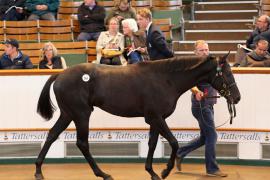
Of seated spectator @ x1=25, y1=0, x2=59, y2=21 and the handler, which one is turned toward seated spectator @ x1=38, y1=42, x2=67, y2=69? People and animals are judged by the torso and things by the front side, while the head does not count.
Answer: seated spectator @ x1=25, y1=0, x2=59, y2=21

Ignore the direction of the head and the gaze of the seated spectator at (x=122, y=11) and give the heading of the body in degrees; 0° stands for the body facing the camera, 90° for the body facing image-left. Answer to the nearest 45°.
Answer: approximately 0°

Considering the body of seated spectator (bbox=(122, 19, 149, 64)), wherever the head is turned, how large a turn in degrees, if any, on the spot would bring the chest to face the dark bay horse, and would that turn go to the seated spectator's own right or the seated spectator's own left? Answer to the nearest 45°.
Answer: approximately 45° to the seated spectator's own left

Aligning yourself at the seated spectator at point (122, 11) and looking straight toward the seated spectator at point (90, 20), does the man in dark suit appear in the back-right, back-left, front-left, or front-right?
back-left

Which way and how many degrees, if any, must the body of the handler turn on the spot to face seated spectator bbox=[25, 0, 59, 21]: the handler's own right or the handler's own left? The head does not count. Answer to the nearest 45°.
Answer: approximately 180°

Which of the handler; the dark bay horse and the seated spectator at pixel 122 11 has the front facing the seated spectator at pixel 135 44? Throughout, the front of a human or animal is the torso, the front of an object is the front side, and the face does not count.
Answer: the seated spectator at pixel 122 11

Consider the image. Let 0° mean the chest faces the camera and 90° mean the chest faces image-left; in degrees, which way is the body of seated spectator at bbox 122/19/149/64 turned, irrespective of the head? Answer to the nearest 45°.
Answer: approximately 45°

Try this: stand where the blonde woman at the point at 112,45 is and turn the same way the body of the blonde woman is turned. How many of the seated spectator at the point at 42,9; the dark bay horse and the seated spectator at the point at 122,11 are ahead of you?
1

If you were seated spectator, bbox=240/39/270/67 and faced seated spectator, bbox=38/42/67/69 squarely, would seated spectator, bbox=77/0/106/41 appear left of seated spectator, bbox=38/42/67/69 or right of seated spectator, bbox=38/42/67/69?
right

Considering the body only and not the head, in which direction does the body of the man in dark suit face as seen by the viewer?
to the viewer's left
